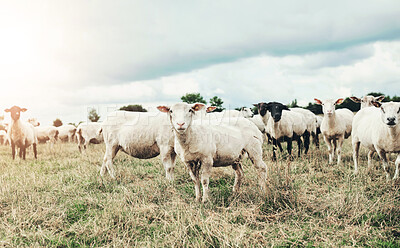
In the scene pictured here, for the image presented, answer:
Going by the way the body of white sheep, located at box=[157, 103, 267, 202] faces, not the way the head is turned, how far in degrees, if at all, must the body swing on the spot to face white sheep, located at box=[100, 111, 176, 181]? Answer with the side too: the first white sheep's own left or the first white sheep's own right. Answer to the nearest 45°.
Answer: approximately 90° to the first white sheep's own right

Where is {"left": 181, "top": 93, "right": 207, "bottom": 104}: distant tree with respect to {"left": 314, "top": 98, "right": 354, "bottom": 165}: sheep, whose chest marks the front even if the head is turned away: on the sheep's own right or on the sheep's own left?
on the sheep's own right

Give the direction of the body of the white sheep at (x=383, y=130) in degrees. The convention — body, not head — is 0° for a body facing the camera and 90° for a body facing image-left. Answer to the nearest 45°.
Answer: approximately 315°

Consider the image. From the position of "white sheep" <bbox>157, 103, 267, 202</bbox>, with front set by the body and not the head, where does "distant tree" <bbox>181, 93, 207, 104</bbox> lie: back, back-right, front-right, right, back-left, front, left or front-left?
back-right

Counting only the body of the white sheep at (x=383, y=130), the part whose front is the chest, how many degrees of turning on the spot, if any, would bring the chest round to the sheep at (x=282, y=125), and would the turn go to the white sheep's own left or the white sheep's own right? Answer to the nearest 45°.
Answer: approximately 180°

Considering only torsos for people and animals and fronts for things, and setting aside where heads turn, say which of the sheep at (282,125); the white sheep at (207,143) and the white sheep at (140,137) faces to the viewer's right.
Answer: the white sheep at (140,137)

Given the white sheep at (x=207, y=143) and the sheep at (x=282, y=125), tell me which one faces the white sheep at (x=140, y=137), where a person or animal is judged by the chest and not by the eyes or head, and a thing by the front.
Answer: the sheep

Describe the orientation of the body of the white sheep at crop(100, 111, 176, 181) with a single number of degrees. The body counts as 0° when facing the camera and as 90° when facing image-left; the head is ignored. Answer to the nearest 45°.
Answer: approximately 270°
